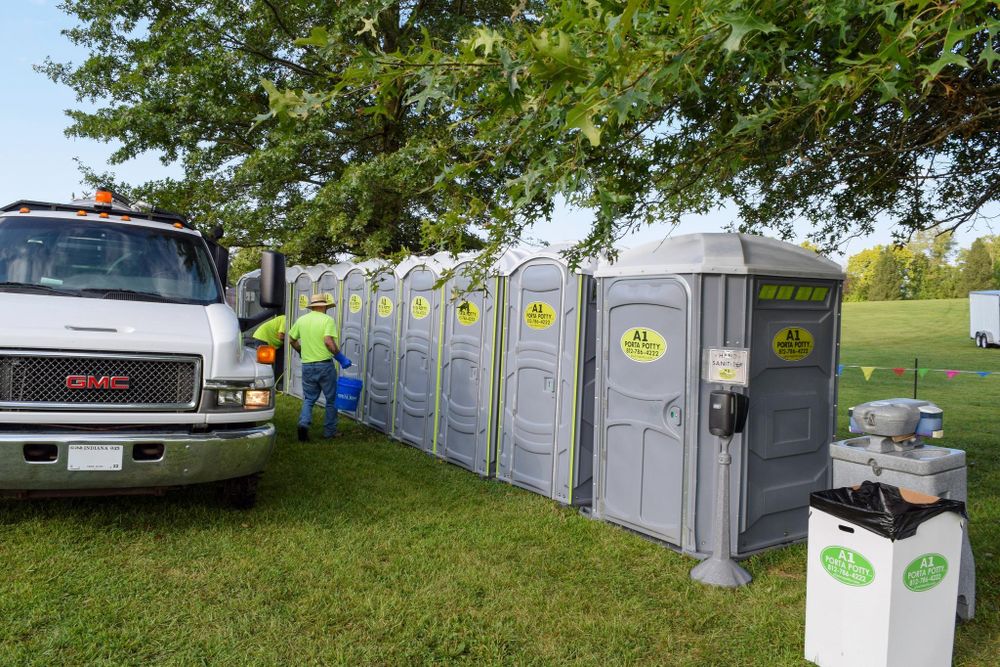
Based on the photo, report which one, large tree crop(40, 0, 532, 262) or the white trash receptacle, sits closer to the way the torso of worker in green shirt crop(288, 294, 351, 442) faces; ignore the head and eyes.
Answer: the large tree

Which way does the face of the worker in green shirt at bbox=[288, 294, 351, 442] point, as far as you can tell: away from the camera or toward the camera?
away from the camera

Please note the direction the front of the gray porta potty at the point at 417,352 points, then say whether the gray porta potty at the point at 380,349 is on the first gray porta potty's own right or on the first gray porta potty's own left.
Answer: on the first gray porta potty's own right

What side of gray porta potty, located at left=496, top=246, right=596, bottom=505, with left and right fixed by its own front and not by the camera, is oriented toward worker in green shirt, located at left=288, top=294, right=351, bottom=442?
right

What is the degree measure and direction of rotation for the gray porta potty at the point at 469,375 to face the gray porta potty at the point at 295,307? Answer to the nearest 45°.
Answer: approximately 90° to its right

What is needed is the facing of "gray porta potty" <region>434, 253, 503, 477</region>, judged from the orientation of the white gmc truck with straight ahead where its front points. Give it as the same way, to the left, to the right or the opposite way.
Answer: to the right

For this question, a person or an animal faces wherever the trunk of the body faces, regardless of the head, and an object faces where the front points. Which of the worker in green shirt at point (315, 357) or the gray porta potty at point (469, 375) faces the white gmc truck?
the gray porta potty

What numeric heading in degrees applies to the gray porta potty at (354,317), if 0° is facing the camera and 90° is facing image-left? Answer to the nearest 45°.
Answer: approximately 45°

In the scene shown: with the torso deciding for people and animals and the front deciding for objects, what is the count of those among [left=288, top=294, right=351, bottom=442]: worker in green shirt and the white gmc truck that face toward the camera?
1

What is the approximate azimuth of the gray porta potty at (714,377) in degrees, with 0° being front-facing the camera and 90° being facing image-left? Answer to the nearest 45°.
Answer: approximately 45°
